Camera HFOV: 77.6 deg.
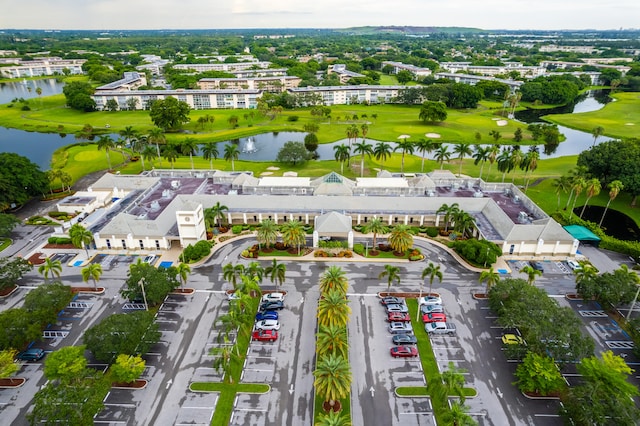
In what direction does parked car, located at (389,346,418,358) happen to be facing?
to the viewer's right

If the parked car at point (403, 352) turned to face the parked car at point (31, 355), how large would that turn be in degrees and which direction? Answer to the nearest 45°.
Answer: approximately 180°

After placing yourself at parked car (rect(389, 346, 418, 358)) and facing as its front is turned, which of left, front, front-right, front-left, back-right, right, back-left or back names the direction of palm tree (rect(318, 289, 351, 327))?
back

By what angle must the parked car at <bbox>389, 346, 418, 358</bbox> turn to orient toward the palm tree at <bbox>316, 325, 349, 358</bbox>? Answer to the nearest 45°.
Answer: approximately 135° to its right

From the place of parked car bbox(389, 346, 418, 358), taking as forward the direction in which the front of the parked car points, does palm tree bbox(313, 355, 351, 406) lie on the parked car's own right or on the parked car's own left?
on the parked car's own right
